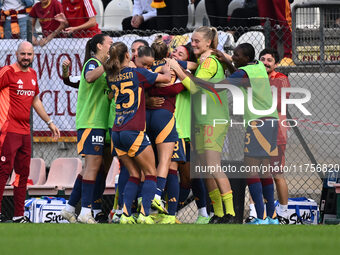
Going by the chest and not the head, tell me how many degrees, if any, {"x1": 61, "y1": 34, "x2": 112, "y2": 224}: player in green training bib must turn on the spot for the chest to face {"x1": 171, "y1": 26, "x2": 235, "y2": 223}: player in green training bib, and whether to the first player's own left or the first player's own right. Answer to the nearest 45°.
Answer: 0° — they already face them

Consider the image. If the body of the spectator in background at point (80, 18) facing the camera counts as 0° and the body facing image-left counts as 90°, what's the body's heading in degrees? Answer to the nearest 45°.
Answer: approximately 45°

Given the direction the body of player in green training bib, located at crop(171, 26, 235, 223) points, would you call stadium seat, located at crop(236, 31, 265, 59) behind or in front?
behind

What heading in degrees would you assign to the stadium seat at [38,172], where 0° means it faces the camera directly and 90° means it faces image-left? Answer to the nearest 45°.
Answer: approximately 45°

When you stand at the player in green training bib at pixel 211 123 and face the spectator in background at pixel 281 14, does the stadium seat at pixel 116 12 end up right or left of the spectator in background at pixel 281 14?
left

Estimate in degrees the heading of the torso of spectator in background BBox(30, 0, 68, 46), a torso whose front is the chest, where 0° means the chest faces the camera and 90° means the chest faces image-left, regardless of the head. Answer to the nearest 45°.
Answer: approximately 0°

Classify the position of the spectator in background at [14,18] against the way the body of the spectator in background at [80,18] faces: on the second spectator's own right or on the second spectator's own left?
on the second spectator's own right

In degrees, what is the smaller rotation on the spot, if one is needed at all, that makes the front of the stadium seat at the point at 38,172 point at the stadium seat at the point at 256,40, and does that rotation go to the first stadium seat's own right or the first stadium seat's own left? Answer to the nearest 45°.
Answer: approximately 135° to the first stadium seat's own left

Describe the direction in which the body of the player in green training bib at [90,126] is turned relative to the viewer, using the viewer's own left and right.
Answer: facing to the right of the viewer

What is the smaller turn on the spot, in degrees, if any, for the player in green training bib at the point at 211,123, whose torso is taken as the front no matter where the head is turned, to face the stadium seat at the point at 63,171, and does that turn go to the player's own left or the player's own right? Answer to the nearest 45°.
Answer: approximately 90° to the player's own right

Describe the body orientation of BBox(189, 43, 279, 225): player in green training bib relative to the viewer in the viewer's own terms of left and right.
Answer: facing to the left of the viewer

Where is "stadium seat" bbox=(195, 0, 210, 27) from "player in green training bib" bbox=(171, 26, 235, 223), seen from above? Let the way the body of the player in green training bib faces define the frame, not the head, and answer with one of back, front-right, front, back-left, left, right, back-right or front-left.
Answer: back-right

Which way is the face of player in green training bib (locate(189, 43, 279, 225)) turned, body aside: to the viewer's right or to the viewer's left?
to the viewer's left
